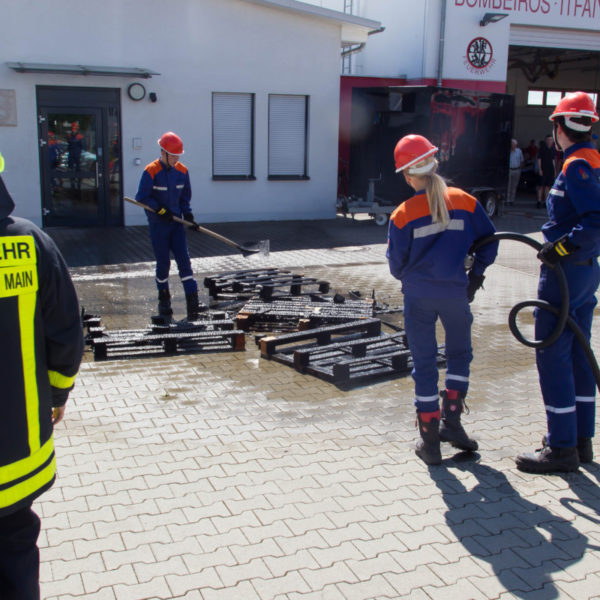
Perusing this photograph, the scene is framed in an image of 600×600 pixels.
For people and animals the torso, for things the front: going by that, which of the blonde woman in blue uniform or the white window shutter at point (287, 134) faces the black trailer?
the blonde woman in blue uniform

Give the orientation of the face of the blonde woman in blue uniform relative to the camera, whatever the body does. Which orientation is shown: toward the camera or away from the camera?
away from the camera

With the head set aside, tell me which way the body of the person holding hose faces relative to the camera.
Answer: to the viewer's left

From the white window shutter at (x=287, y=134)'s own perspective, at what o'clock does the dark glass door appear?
The dark glass door is roughly at 2 o'clock from the white window shutter.

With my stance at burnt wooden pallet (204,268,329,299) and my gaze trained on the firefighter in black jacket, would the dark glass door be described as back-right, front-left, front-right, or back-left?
back-right

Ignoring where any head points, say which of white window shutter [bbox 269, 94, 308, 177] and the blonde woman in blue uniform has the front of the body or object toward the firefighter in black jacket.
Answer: the white window shutter

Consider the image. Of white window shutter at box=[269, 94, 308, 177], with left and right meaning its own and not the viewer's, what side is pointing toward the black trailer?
left

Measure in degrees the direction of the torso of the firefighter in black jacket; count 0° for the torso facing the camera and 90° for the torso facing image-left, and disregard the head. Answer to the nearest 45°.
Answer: approximately 180°

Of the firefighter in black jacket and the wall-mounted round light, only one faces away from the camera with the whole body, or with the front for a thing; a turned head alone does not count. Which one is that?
the firefighter in black jacket

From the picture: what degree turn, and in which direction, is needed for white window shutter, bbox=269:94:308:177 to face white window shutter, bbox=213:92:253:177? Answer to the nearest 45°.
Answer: approximately 45° to its right

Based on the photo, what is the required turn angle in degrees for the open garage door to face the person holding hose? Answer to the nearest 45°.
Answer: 0° — it already faces them

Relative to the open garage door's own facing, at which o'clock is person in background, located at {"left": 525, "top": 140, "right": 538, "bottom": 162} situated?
The person in background is roughly at 6 o'clock from the open garage door.

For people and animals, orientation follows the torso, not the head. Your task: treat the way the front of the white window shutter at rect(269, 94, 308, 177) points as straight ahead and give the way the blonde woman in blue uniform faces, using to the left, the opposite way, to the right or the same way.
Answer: the opposite way

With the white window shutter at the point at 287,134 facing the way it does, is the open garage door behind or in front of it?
behind

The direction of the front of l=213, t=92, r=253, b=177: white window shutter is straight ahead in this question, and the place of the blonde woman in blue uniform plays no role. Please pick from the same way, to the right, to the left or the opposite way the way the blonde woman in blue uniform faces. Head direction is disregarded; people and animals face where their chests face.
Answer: the opposite way

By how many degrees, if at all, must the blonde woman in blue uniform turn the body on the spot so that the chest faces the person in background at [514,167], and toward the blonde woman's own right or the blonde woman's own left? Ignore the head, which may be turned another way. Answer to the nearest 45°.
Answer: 0° — they already face them
